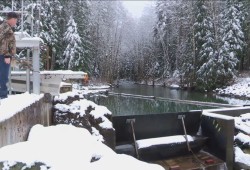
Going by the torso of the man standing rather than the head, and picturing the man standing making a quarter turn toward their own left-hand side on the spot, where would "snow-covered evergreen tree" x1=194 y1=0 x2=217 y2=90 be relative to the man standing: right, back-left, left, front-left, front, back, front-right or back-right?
front-right

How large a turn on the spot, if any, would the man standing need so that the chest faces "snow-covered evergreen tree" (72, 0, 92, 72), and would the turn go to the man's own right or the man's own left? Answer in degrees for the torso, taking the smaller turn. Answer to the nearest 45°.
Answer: approximately 90° to the man's own left

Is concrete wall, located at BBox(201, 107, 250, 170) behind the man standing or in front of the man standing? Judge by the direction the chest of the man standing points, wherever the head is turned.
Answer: in front

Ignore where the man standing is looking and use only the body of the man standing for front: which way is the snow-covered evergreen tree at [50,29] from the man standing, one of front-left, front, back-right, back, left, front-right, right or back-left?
left

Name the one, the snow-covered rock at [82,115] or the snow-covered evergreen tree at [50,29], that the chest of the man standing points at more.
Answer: the snow-covered rock

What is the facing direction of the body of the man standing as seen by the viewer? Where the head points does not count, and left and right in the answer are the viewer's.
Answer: facing to the right of the viewer
